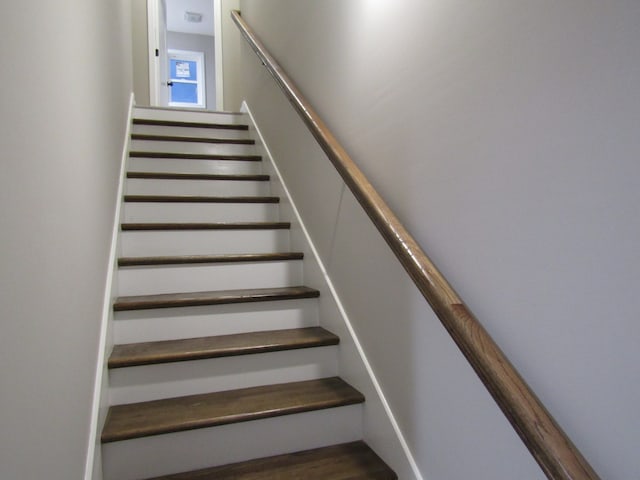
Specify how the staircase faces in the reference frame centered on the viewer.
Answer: facing the viewer
